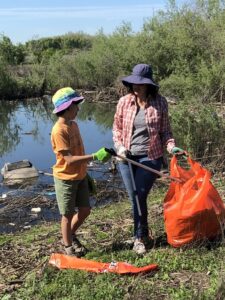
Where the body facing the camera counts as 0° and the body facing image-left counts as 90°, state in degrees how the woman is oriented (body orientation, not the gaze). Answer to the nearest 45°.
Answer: approximately 0°

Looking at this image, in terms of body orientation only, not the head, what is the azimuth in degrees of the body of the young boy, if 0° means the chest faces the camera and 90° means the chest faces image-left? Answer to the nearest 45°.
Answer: approximately 270°

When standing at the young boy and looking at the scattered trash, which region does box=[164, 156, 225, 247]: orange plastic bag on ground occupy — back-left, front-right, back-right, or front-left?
back-right

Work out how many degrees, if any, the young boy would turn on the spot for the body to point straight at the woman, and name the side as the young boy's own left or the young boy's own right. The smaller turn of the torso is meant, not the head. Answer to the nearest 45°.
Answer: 0° — they already face them

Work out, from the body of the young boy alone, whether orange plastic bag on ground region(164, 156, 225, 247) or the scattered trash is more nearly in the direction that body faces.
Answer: the orange plastic bag on ground

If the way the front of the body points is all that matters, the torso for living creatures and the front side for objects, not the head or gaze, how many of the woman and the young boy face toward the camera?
1

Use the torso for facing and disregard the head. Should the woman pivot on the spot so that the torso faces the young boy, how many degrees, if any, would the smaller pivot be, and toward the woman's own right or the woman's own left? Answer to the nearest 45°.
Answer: approximately 90° to the woman's own right

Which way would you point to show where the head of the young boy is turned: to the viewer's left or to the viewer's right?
to the viewer's right

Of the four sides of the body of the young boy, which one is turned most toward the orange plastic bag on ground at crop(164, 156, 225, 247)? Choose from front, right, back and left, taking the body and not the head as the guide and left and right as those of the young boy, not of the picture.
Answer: front

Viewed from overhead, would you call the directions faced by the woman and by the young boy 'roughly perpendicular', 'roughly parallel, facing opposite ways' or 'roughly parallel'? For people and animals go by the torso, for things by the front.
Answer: roughly perpendicular
